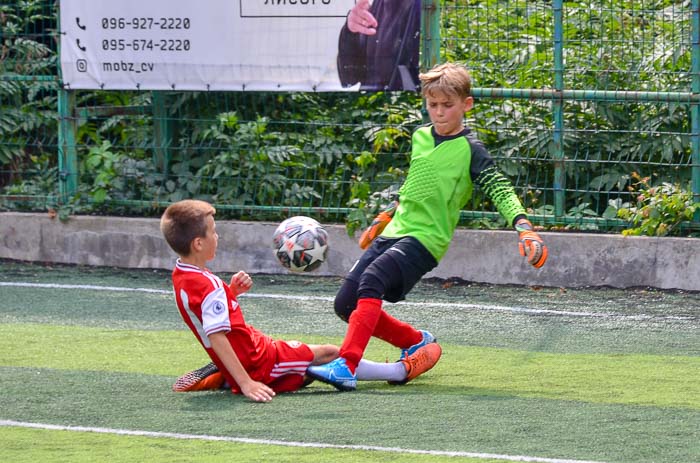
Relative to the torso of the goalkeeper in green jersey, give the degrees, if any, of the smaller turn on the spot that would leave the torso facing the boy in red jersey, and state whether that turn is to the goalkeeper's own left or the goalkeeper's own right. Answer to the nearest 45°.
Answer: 0° — they already face them

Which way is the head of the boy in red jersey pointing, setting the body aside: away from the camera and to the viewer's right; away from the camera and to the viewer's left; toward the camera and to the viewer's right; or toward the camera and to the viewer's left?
away from the camera and to the viewer's right

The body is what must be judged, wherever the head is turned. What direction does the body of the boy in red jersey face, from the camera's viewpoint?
to the viewer's right

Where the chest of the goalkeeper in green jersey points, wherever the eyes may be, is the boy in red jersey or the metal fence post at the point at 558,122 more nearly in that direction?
the boy in red jersey

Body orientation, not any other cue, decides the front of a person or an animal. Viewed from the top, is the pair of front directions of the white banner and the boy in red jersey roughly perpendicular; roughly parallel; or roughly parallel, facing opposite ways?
roughly perpendicular

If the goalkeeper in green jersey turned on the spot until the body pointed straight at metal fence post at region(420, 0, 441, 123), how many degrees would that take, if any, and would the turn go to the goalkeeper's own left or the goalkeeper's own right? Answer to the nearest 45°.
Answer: approximately 135° to the goalkeeper's own right

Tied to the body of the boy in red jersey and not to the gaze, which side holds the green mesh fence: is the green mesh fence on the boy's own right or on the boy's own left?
on the boy's own left

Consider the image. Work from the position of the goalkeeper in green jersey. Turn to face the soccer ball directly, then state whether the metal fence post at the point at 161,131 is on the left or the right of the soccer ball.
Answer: right

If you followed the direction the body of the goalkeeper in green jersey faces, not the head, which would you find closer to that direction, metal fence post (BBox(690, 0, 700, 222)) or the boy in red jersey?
the boy in red jersey

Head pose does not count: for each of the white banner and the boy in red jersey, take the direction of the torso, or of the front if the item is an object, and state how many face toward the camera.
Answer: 1

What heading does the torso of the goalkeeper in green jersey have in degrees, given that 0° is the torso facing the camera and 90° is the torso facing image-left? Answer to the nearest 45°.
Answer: approximately 45°

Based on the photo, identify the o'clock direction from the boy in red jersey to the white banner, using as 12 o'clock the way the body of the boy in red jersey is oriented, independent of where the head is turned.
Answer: The white banner is roughly at 9 o'clock from the boy in red jersey.

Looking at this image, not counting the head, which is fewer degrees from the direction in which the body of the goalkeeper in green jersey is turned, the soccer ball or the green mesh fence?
the soccer ball
